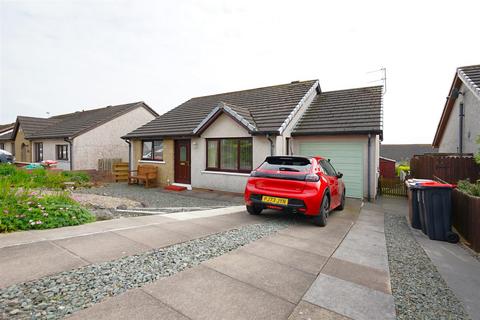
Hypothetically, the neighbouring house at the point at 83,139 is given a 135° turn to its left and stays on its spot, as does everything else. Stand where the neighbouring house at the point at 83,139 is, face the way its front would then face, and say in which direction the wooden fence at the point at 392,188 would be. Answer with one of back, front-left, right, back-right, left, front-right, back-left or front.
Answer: front-right

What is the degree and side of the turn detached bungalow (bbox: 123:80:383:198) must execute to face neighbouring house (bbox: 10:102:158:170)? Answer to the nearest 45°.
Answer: approximately 90° to its right

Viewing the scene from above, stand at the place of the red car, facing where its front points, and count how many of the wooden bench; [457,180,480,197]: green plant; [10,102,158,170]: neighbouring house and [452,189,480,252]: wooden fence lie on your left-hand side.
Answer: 2

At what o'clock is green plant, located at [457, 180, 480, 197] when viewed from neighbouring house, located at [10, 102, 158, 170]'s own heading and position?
The green plant is roughly at 10 o'clock from the neighbouring house.

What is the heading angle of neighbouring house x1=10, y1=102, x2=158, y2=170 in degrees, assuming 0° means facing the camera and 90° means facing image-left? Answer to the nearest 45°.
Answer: approximately 45°

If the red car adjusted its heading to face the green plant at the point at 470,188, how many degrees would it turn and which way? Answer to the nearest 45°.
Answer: approximately 45° to its right

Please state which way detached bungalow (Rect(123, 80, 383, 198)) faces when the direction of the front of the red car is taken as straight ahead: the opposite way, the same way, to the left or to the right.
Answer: the opposite way

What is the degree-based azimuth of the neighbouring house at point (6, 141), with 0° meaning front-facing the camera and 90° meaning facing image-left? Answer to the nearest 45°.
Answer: approximately 45°

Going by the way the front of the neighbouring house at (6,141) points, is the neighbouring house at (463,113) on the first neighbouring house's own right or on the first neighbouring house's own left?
on the first neighbouring house's own left

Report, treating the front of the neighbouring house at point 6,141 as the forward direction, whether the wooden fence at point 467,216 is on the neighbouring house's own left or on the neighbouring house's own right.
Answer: on the neighbouring house's own left

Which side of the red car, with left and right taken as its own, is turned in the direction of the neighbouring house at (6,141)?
left

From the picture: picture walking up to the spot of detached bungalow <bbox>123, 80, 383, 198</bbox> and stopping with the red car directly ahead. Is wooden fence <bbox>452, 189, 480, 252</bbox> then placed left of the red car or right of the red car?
left

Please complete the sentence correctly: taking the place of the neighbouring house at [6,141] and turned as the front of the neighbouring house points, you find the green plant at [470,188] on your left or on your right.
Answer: on your left

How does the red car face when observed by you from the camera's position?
facing away from the viewer and to the right of the viewer
